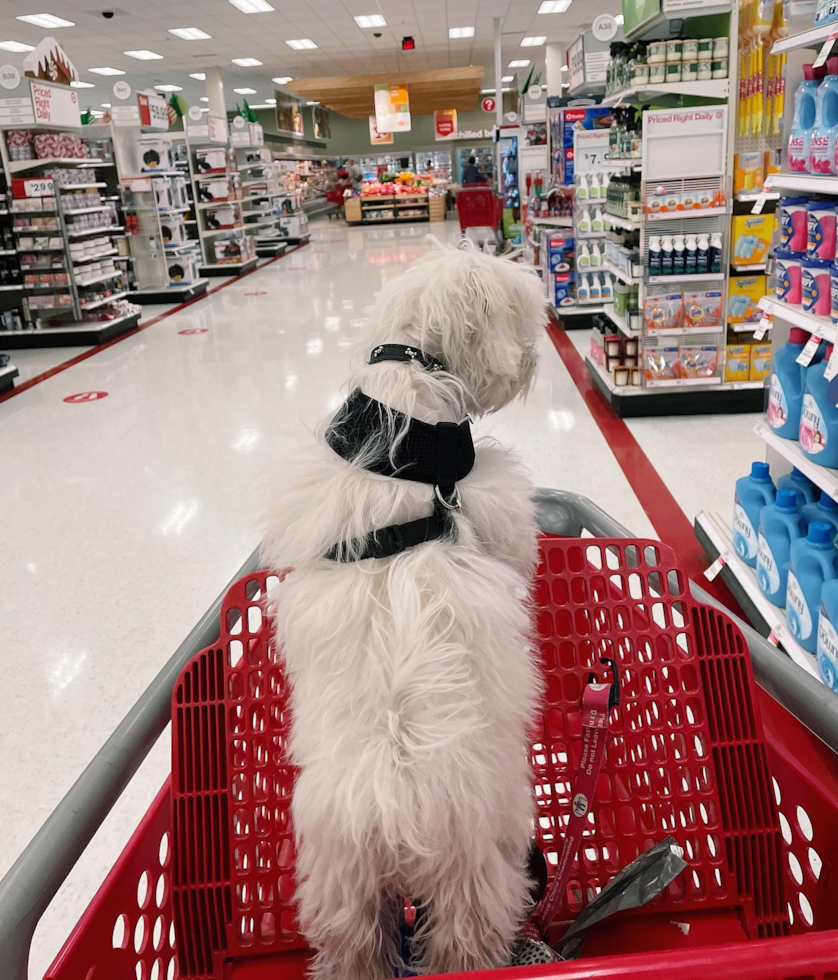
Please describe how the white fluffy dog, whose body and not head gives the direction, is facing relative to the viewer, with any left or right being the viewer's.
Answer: facing away from the viewer

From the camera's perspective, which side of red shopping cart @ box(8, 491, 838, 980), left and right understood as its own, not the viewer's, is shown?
back

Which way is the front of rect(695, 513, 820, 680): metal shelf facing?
to the viewer's left

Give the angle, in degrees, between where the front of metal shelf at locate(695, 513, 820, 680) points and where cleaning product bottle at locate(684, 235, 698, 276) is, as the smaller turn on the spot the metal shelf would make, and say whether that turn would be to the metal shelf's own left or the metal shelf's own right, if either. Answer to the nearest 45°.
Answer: approximately 90° to the metal shelf's own right
